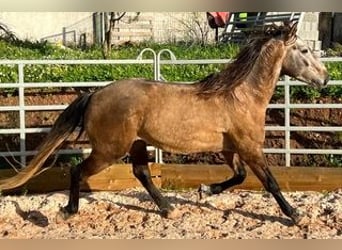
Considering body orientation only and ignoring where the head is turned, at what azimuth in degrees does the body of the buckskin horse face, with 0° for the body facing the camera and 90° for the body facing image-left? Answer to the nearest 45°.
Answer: approximately 270°
